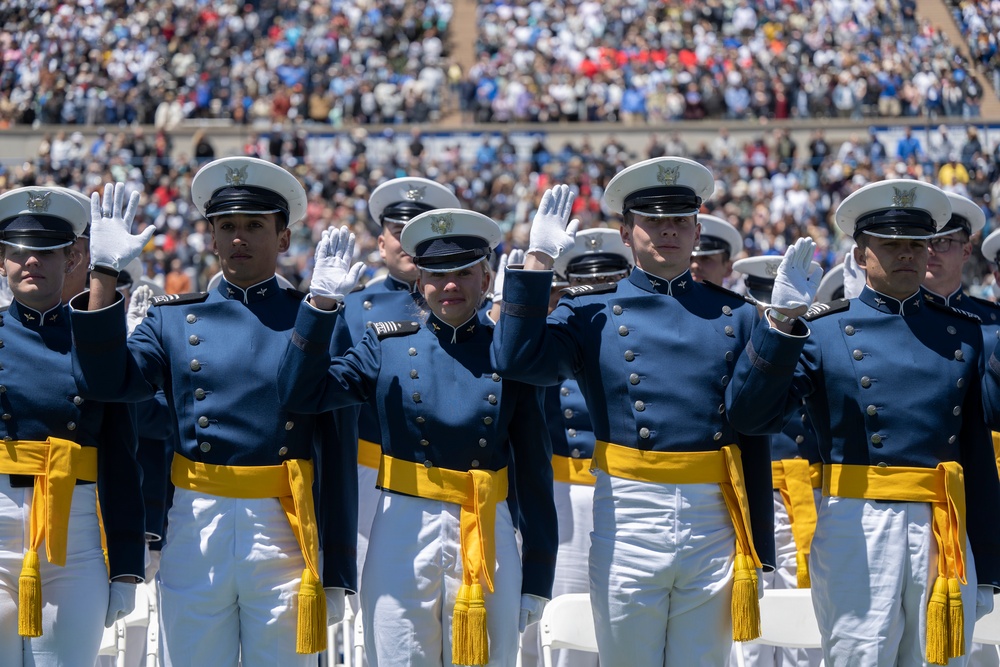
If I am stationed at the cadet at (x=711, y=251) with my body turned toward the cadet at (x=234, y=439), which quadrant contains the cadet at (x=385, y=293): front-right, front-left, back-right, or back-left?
front-right

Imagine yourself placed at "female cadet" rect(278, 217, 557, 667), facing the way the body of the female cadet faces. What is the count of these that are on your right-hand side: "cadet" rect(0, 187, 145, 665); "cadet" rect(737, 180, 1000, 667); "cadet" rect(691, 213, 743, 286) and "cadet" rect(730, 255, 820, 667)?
1

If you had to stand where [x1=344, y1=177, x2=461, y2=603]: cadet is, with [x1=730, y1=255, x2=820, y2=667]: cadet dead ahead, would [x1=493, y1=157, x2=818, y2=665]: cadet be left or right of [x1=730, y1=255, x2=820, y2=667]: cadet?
right

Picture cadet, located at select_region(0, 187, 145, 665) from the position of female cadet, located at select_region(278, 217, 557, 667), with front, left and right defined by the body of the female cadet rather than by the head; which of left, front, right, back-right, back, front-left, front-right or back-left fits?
right

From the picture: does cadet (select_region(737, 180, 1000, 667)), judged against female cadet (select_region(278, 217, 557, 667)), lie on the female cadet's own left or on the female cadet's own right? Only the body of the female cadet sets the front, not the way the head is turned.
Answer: on the female cadet's own left

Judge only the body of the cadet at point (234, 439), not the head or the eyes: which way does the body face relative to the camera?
toward the camera

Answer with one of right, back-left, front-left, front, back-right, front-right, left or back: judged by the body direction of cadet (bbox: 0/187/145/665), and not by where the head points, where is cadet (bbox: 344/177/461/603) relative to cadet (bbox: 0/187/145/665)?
back-left

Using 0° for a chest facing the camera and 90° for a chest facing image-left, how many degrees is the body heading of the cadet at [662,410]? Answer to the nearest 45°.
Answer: approximately 0°

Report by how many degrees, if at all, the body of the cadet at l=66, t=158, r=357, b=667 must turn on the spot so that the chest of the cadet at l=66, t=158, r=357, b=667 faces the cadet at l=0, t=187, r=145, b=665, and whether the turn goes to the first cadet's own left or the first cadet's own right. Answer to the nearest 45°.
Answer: approximately 90° to the first cadet's own right

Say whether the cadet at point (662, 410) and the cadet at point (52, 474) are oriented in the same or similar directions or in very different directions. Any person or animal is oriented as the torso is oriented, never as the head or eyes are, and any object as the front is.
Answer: same or similar directions

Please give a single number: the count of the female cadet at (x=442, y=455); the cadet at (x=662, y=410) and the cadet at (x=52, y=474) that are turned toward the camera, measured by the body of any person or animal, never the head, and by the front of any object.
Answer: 3

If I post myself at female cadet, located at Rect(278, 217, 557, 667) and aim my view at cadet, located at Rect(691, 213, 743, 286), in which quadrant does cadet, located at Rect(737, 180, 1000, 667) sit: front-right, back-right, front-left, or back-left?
front-right

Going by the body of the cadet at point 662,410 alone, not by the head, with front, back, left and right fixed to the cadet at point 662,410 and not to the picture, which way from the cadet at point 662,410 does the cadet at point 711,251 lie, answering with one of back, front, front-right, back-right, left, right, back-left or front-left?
back

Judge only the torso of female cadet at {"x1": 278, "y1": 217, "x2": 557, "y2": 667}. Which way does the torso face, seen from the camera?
toward the camera

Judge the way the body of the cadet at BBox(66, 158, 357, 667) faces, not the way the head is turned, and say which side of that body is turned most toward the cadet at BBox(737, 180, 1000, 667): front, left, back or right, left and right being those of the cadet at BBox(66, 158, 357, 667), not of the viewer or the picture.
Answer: left

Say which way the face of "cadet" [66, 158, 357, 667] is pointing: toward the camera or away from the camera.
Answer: toward the camera
